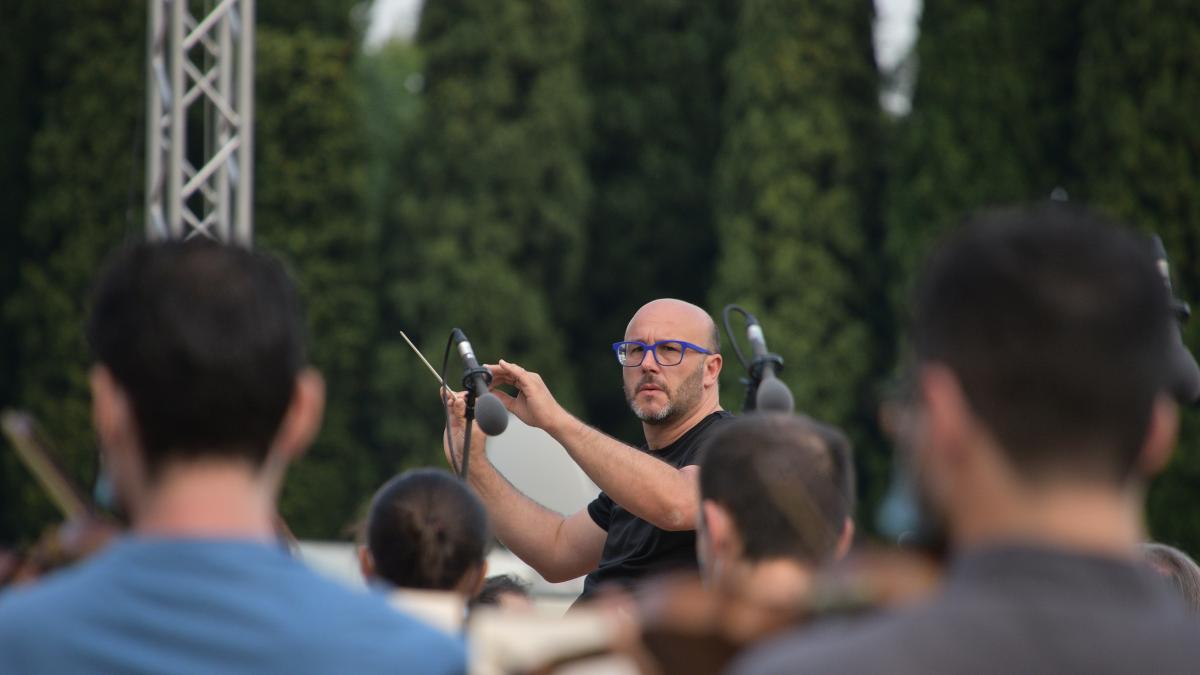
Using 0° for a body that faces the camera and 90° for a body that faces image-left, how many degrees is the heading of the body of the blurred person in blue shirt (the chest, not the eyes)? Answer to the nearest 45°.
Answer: approximately 180°

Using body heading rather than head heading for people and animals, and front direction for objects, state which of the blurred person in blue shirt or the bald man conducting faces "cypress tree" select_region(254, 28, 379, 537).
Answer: the blurred person in blue shirt

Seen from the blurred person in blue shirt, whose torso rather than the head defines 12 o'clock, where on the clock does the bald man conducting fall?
The bald man conducting is roughly at 1 o'clock from the blurred person in blue shirt.

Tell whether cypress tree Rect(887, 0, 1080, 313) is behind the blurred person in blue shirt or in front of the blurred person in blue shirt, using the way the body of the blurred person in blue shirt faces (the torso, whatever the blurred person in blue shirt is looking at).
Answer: in front

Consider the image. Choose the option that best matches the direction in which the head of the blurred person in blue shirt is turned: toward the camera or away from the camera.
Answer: away from the camera

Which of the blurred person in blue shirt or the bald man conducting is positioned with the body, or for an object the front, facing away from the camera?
the blurred person in blue shirt

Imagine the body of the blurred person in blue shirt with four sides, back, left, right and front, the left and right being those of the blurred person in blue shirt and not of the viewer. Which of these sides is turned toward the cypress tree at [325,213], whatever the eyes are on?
front

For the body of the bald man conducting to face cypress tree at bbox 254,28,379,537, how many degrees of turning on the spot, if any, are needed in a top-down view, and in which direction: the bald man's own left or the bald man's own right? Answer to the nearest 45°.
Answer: approximately 135° to the bald man's own right

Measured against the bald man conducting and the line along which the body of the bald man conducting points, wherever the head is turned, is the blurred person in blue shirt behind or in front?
in front

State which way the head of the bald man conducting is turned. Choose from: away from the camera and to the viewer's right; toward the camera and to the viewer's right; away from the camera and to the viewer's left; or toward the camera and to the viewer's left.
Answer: toward the camera and to the viewer's left

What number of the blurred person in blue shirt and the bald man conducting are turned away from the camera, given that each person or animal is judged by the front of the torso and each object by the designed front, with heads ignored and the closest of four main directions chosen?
1

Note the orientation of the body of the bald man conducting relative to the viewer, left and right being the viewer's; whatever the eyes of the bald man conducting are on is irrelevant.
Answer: facing the viewer and to the left of the viewer

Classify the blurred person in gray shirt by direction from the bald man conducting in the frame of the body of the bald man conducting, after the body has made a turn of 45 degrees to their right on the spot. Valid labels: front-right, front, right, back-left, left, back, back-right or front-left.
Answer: left
